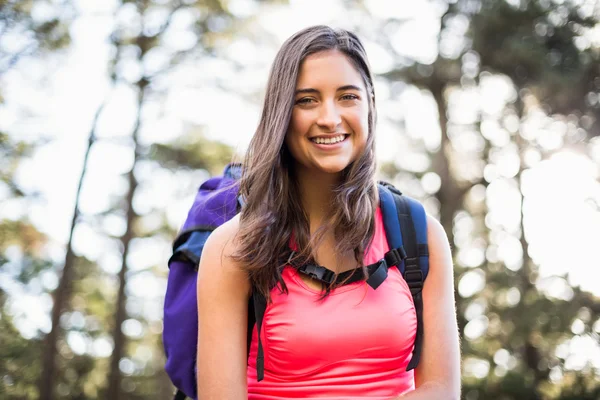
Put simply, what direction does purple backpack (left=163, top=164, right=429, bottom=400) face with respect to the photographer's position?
facing away from the viewer and to the left of the viewer

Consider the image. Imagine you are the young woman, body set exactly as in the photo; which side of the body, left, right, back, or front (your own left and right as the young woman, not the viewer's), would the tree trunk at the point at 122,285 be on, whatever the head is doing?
back

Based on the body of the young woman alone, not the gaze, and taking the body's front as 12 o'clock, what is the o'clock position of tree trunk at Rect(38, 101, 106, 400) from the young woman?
The tree trunk is roughly at 5 o'clock from the young woman.

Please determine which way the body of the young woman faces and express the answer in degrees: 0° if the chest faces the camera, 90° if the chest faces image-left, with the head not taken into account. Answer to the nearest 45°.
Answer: approximately 0°

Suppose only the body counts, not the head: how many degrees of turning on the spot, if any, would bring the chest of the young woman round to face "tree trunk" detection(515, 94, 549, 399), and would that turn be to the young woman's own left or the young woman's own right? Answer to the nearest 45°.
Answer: approximately 180°

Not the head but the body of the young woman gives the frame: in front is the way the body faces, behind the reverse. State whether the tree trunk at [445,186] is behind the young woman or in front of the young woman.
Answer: behind

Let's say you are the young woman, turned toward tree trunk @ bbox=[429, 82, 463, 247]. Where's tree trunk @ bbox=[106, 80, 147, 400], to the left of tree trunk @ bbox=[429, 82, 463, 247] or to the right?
left

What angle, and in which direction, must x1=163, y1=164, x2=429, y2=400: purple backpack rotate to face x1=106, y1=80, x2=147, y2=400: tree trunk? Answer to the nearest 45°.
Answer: approximately 45° to its right
